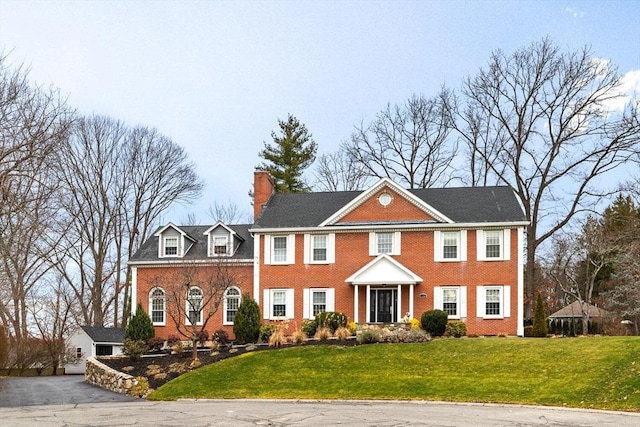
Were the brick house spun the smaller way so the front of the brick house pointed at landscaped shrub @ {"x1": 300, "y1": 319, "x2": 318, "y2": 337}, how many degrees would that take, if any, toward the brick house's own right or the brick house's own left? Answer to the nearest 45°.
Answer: approximately 45° to the brick house's own right

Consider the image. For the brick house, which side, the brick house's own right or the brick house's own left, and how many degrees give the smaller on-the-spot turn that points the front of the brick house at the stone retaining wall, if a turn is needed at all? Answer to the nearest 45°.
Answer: approximately 45° to the brick house's own right

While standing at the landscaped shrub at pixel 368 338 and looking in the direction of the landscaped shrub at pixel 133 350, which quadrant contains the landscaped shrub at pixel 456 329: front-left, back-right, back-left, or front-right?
back-right

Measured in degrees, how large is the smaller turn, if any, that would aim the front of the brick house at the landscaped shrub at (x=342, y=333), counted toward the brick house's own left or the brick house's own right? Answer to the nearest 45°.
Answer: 0° — it already faces it

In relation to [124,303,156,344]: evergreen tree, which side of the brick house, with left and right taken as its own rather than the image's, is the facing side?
right

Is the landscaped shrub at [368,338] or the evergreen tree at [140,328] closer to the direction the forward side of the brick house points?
the landscaped shrub

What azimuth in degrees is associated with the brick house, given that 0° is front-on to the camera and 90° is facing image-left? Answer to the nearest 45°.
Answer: approximately 0°
